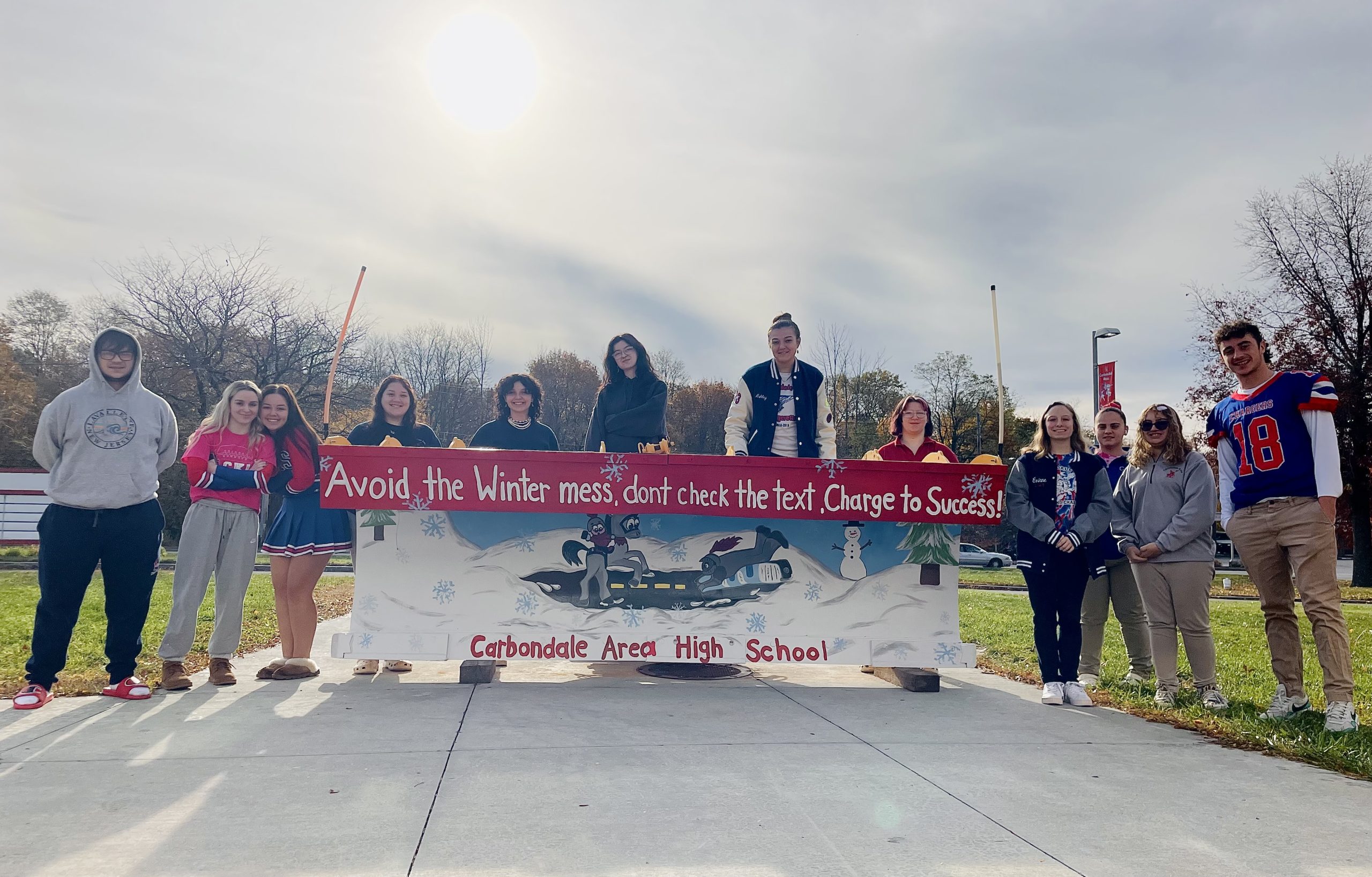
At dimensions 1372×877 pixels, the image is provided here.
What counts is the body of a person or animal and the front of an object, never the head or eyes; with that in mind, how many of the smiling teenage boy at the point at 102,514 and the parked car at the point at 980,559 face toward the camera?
1

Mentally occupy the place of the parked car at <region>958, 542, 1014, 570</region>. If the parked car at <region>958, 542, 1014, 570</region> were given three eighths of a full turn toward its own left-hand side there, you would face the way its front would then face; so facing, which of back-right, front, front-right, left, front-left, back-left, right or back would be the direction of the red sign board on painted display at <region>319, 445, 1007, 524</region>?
back-left

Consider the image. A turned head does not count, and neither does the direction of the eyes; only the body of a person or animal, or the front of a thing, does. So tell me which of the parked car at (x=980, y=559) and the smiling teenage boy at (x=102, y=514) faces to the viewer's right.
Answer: the parked car

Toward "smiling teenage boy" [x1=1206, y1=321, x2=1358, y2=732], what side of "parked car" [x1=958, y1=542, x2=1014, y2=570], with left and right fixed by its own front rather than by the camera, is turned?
right

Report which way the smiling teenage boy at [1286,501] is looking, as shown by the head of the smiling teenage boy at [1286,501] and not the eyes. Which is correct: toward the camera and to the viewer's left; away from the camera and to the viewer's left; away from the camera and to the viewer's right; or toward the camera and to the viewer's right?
toward the camera and to the viewer's left

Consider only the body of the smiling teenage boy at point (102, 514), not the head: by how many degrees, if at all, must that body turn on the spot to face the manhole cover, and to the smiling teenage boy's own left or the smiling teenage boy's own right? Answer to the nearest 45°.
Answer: approximately 90° to the smiling teenage boy's own left

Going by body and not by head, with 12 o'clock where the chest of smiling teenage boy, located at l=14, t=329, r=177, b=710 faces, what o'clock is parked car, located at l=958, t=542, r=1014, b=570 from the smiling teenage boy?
The parked car is roughly at 8 o'clock from the smiling teenage boy.

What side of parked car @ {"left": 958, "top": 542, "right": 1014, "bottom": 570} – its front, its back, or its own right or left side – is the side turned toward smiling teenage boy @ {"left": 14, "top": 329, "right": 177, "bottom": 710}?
right

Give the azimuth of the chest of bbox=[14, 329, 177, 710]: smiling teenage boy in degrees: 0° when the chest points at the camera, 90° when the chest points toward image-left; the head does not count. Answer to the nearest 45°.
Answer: approximately 0°

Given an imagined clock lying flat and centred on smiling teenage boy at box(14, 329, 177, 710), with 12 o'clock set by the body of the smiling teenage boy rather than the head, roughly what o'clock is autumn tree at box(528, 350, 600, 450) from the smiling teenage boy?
The autumn tree is roughly at 7 o'clock from the smiling teenage boy.

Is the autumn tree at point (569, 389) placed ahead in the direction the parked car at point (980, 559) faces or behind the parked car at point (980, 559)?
behind
